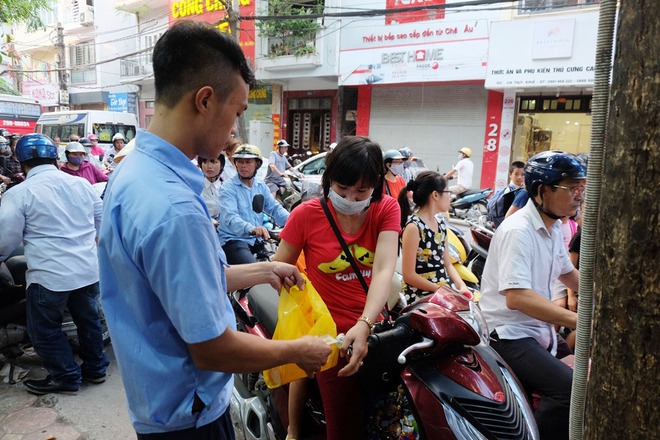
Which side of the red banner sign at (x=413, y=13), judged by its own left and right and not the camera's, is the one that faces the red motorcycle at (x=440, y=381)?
front

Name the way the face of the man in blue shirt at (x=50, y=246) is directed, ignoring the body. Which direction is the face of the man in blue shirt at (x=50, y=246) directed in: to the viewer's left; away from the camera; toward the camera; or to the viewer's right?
away from the camera

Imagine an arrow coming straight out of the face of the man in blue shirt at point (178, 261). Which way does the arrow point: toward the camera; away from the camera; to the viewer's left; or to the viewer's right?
to the viewer's right

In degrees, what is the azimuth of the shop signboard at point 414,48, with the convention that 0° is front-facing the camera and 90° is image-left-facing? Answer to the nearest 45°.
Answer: approximately 0°

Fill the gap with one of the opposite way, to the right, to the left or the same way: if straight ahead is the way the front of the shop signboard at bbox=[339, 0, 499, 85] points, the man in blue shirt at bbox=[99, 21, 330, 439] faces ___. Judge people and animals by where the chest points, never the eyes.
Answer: to the left

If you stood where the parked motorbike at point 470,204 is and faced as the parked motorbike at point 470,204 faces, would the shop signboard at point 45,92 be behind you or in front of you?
in front

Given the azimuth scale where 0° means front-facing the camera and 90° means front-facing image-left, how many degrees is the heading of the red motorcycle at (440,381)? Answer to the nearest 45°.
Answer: approximately 315°

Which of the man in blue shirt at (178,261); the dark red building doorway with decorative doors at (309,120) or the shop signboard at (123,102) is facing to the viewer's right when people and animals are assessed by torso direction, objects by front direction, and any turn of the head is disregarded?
the man in blue shirt
